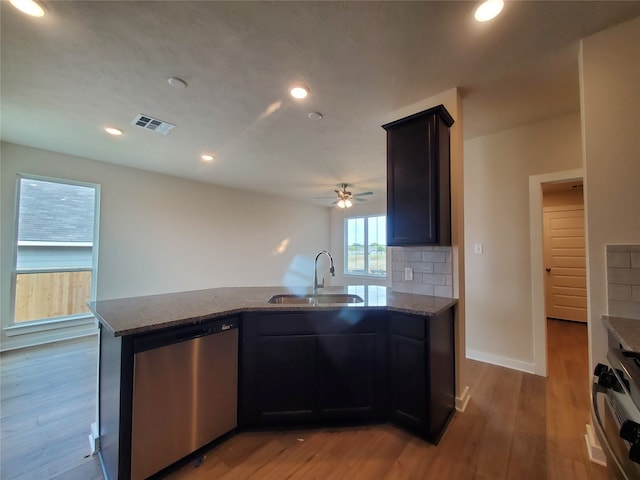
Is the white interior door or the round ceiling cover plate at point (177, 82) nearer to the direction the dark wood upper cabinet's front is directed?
the round ceiling cover plate

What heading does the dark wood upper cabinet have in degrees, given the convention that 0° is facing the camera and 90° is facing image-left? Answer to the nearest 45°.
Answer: approximately 45°

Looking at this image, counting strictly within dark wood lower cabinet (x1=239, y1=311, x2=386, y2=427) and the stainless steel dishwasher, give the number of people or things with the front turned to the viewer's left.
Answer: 0

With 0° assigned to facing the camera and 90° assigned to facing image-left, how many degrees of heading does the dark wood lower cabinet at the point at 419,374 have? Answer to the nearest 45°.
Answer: approximately 45°

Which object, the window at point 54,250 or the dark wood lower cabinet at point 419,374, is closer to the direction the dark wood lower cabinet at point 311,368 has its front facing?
the dark wood lower cabinet

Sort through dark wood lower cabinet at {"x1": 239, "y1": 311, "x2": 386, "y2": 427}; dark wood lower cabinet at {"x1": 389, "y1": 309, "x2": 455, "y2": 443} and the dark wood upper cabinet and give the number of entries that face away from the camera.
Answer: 0

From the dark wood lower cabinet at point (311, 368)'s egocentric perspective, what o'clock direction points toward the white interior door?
The white interior door is roughly at 8 o'clock from the dark wood lower cabinet.

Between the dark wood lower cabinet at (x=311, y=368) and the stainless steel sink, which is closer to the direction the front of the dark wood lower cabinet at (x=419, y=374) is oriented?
the dark wood lower cabinet

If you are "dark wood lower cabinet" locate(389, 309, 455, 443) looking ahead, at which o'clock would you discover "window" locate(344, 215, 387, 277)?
The window is roughly at 4 o'clock from the dark wood lower cabinet.

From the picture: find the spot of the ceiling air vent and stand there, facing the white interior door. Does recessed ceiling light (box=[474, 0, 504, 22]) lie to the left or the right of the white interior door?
right

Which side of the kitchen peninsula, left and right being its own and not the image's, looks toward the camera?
front

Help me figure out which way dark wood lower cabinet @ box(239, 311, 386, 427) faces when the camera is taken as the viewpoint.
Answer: facing the viewer
